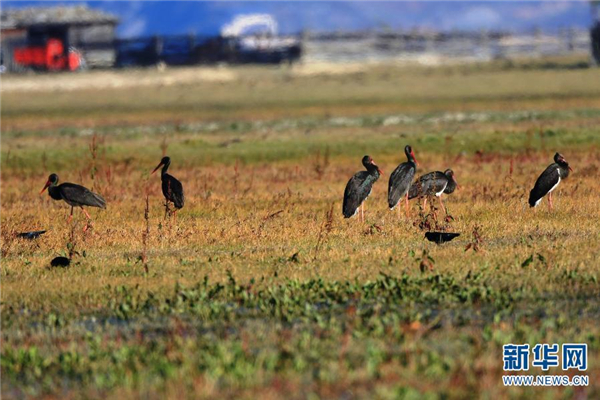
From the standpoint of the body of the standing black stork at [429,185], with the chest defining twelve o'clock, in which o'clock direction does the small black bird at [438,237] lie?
The small black bird is roughly at 3 o'clock from the standing black stork.

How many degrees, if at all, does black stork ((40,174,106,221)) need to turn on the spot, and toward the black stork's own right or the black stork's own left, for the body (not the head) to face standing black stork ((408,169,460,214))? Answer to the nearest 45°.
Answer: approximately 180°

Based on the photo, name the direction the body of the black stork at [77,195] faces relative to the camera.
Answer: to the viewer's left

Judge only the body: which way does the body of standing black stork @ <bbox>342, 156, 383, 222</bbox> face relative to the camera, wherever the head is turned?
to the viewer's right

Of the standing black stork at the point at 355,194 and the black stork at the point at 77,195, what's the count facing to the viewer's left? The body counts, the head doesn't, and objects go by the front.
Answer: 1

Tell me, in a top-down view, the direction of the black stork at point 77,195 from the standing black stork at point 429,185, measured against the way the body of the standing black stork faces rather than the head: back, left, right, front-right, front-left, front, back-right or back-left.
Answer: back

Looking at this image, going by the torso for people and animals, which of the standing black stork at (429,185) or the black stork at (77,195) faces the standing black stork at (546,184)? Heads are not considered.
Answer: the standing black stork at (429,185)

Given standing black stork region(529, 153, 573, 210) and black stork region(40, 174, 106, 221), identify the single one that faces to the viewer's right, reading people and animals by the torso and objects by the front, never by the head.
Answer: the standing black stork

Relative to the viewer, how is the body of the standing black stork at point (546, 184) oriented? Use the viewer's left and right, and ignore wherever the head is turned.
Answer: facing to the right of the viewer

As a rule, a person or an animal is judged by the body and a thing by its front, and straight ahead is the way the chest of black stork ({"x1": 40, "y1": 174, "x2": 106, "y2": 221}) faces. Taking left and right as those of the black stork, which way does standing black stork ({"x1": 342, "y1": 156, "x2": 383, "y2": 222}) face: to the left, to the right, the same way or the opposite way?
the opposite way

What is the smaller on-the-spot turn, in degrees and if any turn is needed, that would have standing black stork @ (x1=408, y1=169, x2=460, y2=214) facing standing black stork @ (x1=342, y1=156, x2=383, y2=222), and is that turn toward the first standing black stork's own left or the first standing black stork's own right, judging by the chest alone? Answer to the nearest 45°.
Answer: approximately 135° to the first standing black stork's own right

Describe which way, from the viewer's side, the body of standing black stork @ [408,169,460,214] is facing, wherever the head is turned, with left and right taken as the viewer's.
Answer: facing to the right of the viewer
